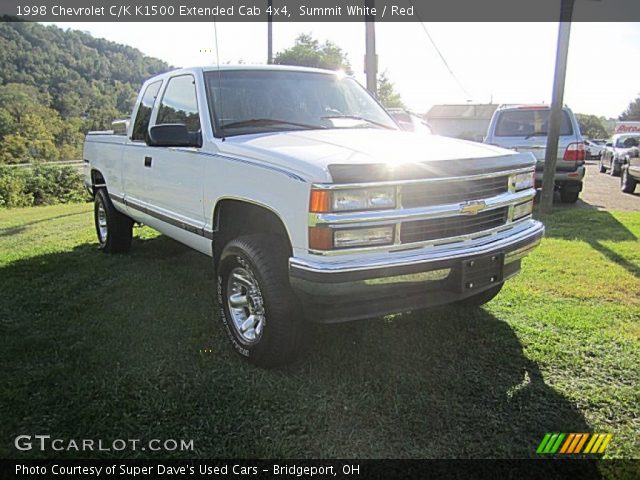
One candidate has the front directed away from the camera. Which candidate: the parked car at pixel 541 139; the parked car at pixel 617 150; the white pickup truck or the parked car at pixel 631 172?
the parked car at pixel 541 139

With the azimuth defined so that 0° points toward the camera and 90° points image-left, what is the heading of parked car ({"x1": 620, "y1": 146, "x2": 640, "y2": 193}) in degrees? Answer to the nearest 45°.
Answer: approximately 45°

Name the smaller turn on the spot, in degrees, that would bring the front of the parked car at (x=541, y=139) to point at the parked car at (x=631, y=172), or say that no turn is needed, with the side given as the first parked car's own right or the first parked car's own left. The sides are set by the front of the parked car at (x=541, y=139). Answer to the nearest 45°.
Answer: approximately 45° to the first parked car's own right

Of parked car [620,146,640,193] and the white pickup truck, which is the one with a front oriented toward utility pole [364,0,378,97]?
the parked car

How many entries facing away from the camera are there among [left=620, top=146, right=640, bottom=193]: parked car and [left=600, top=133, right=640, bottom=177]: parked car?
0

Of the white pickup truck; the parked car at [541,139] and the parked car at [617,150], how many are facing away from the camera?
1

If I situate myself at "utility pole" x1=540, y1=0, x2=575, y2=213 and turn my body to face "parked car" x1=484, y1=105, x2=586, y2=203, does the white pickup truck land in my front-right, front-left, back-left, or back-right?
back-left

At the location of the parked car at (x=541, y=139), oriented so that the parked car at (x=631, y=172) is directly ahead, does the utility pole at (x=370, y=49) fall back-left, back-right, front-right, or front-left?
back-left

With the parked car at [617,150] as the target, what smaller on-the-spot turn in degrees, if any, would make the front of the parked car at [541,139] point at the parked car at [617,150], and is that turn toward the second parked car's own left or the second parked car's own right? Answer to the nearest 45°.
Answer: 0° — it already faces it

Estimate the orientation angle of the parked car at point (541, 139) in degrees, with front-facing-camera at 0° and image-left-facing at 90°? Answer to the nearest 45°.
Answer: approximately 180°

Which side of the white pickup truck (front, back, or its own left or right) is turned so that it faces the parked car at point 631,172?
left

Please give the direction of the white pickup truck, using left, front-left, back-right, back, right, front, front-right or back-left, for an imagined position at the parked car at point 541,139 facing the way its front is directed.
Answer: back

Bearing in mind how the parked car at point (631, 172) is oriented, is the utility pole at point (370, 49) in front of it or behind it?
in front

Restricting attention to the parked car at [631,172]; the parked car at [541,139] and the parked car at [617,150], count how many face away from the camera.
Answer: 1

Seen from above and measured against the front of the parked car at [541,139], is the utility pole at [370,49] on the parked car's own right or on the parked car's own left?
on the parked car's own left
